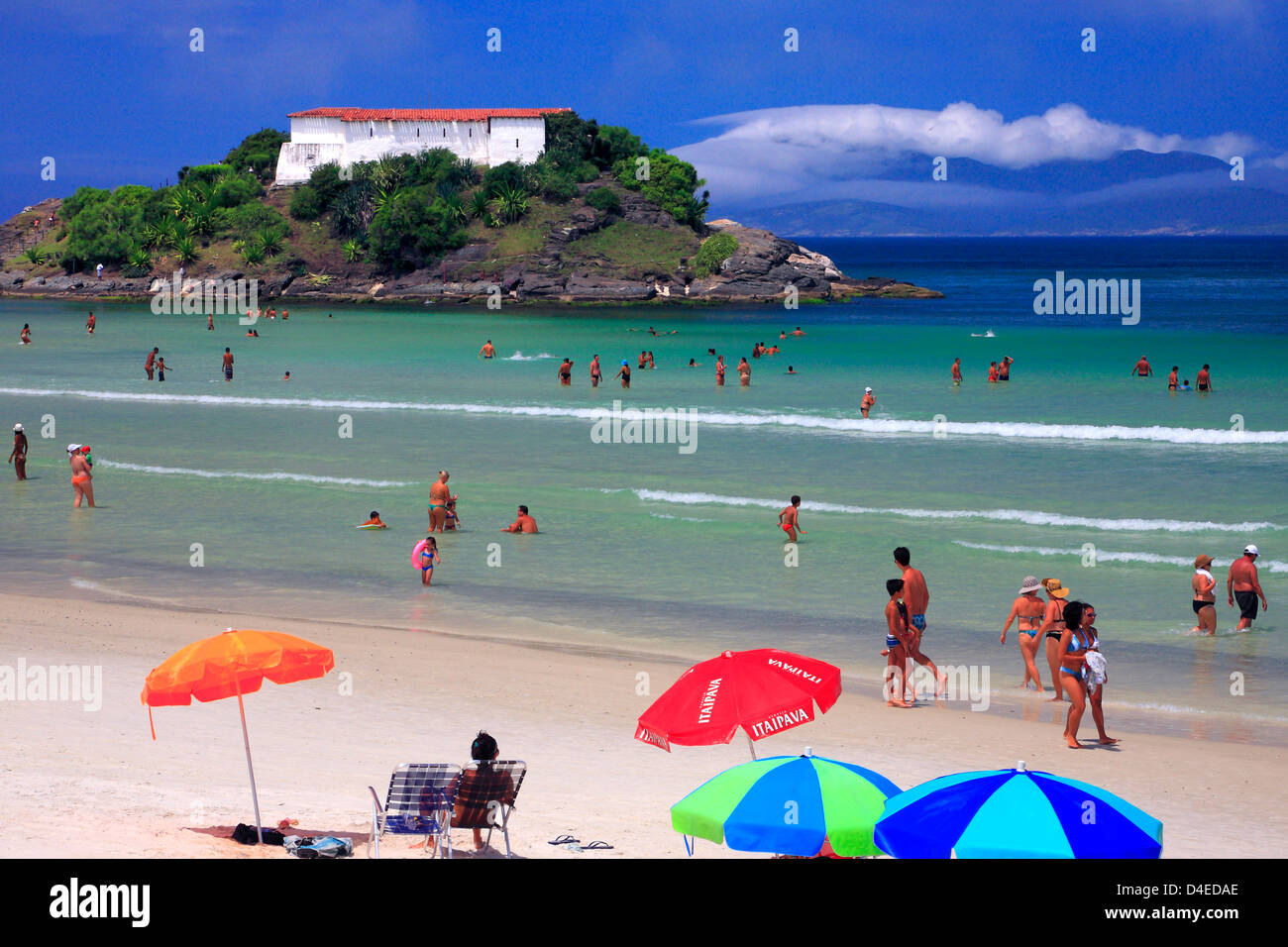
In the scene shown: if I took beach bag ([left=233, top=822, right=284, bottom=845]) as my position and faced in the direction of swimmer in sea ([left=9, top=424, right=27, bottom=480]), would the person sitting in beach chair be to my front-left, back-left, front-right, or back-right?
back-right

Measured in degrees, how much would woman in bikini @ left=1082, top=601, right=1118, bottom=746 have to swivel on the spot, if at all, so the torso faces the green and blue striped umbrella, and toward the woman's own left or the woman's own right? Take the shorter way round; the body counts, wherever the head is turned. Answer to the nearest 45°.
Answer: approximately 90° to the woman's own right

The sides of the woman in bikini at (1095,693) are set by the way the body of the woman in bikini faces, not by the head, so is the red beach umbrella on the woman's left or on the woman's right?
on the woman's right

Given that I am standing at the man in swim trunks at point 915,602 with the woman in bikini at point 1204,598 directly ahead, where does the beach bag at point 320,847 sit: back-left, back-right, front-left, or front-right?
back-right

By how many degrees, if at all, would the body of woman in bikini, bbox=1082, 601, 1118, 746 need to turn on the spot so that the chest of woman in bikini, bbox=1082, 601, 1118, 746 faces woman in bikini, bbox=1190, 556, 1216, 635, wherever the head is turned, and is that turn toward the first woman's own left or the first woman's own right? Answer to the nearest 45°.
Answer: approximately 90° to the first woman's own left

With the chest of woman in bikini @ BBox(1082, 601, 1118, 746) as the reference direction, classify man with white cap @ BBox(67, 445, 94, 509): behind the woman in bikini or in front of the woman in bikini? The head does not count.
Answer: behind
